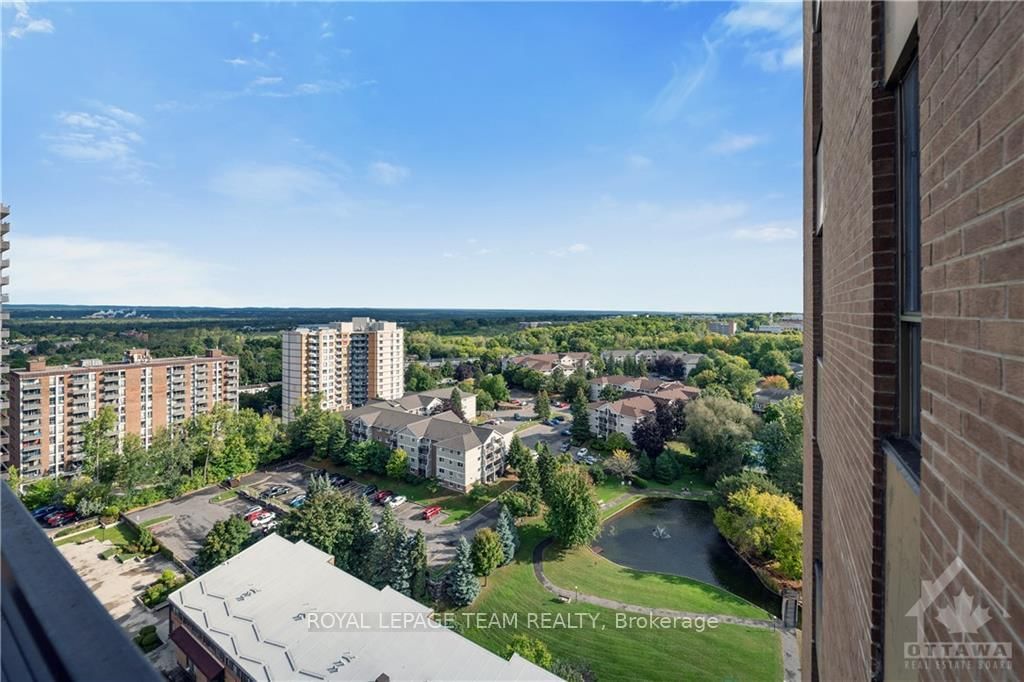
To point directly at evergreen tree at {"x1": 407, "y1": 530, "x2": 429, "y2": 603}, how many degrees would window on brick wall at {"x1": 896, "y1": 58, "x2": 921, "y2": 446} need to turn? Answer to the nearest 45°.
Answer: approximately 45° to its right

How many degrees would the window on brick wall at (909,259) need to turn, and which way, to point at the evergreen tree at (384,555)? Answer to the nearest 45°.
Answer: approximately 45° to its right

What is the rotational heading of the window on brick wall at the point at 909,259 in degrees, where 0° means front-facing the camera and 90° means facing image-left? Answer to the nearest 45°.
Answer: approximately 90°

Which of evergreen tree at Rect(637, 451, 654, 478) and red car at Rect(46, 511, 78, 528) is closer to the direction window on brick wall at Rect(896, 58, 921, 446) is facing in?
the red car

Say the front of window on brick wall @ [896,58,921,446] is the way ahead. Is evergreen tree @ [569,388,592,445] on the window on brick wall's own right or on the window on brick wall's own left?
on the window on brick wall's own right

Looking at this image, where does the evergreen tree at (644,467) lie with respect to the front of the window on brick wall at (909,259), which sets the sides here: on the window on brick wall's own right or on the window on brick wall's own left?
on the window on brick wall's own right

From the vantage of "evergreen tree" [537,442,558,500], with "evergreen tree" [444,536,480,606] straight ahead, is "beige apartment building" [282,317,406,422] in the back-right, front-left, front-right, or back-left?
back-right

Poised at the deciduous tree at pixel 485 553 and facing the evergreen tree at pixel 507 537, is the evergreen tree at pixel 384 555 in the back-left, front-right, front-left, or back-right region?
back-left
